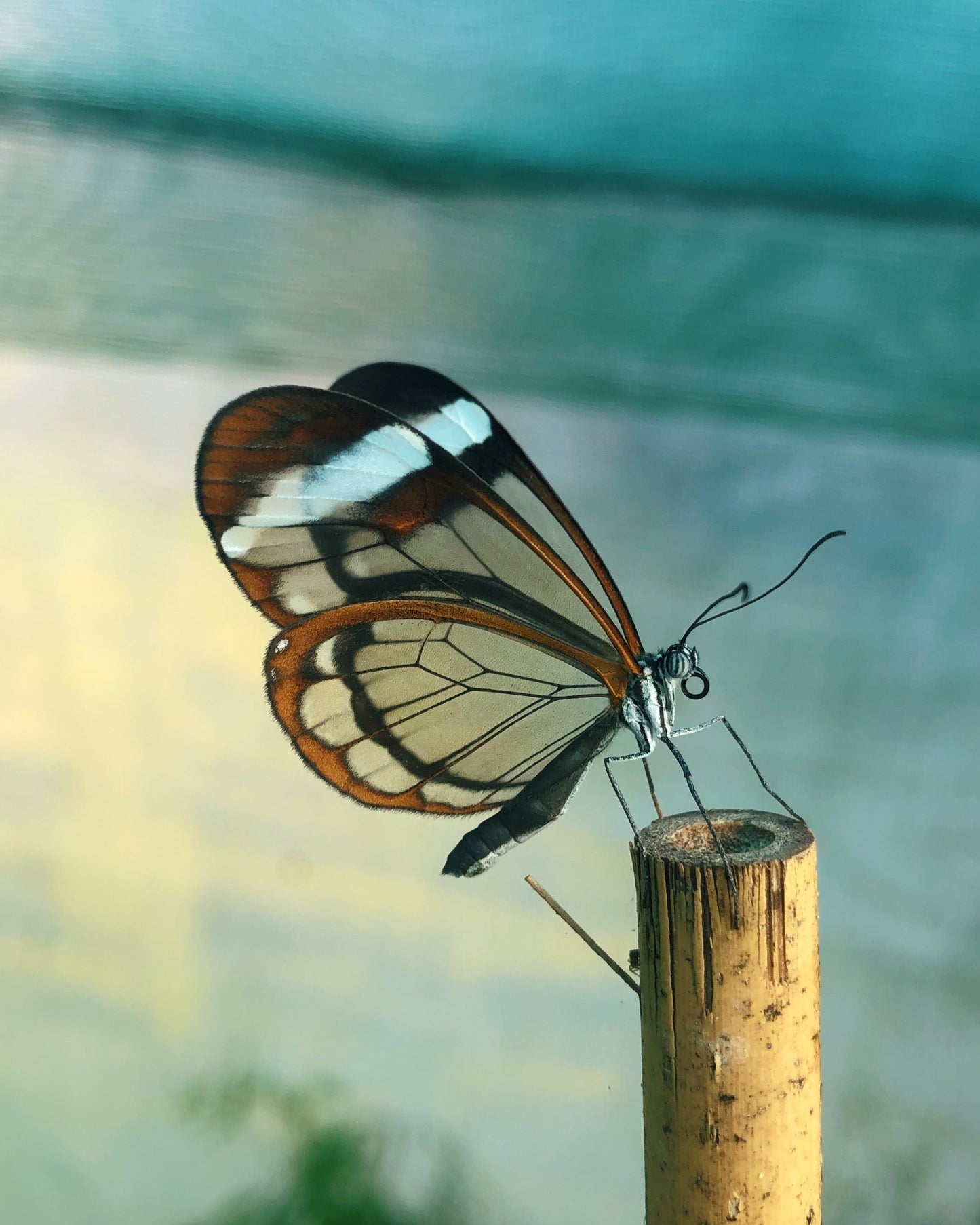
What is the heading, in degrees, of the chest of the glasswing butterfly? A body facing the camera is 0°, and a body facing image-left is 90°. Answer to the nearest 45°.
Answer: approximately 270°
